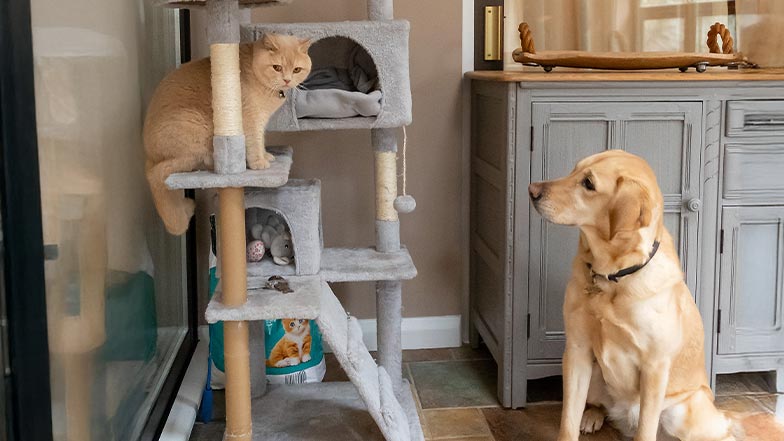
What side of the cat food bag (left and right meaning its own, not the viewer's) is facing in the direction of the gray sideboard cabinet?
left

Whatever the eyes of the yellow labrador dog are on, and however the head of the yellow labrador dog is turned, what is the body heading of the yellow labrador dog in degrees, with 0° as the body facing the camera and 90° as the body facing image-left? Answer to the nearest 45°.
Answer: approximately 45°

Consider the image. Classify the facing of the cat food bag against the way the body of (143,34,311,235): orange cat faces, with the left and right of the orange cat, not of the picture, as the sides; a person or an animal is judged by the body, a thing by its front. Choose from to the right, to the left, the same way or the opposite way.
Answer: to the right

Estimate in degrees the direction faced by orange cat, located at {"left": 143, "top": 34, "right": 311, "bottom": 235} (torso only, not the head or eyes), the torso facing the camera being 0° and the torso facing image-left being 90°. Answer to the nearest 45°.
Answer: approximately 270°

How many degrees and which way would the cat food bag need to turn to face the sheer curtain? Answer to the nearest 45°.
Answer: approximately 90° to its left

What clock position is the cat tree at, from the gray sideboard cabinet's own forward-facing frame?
The cat tree is roughly at 2 o'clock from the gray sideboard cabinet.

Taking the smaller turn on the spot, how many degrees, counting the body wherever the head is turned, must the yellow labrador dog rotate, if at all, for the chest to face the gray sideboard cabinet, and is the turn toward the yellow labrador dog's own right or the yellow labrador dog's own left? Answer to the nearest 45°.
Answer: approximately 135° to the yellow labrador dog's own right

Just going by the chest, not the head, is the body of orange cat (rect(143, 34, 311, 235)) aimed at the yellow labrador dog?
yes

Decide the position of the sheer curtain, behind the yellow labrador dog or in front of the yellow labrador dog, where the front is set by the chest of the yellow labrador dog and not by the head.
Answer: behind
